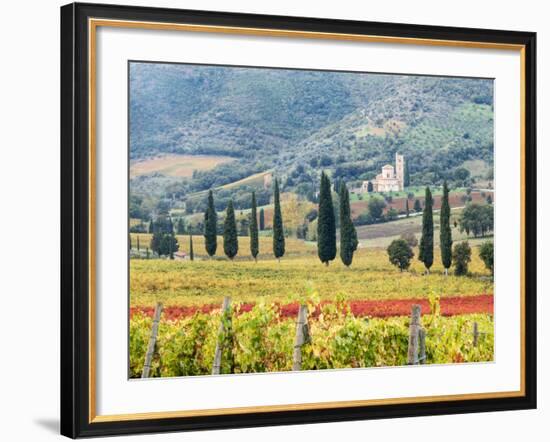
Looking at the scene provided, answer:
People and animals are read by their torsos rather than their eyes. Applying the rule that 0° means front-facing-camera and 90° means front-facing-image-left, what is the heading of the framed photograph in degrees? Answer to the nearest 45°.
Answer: approximately 315°
